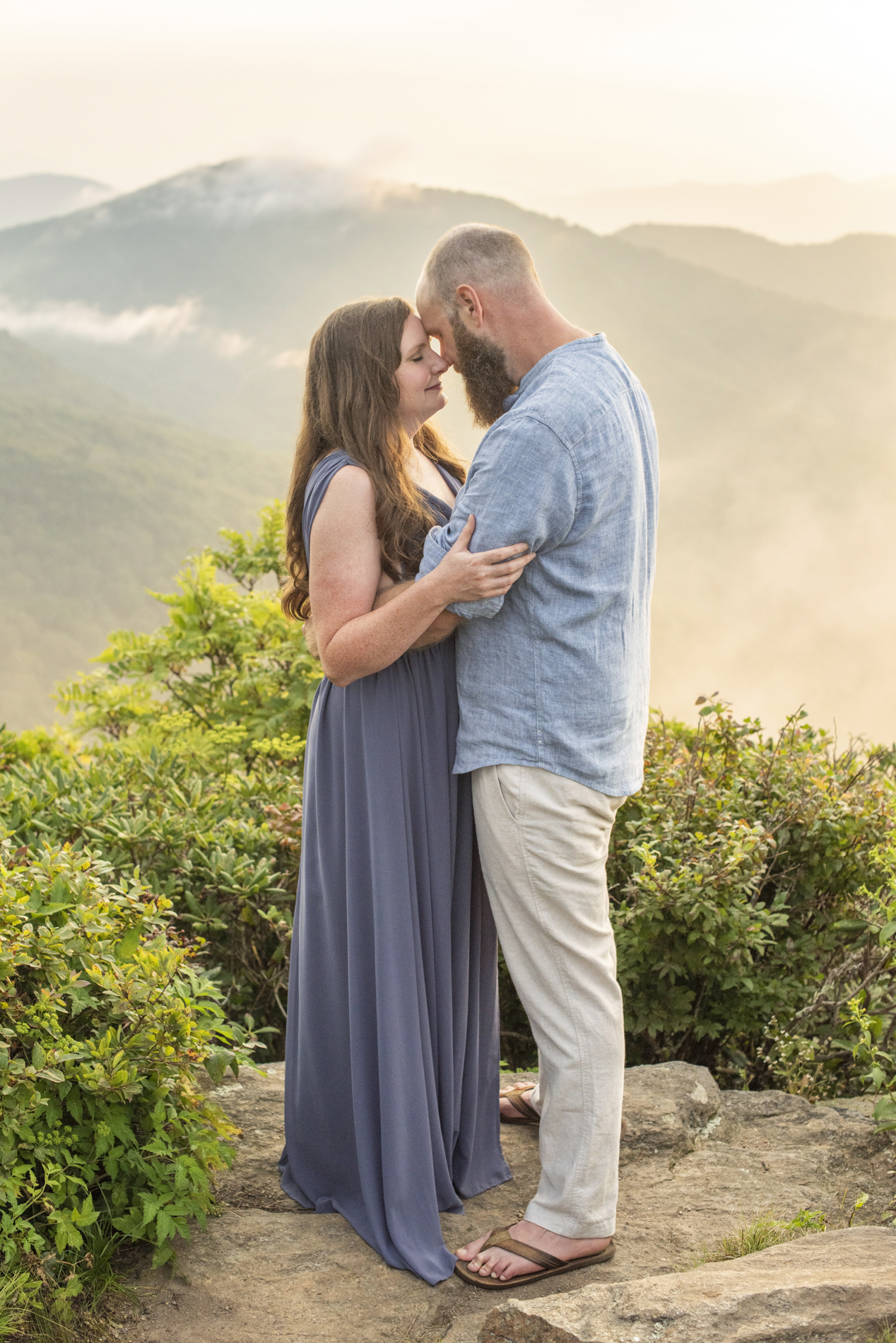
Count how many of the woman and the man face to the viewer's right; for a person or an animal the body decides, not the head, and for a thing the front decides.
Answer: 1

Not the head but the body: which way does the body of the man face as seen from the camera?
to the viewer's left

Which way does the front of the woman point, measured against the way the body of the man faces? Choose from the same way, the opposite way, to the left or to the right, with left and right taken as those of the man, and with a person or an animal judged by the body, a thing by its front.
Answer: the opposite way

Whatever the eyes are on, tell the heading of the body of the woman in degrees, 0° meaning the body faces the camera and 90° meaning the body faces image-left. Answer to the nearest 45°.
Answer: approximately 270°

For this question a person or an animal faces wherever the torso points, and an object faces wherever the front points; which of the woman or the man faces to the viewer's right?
the woman

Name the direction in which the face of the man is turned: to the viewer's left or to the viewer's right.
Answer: to the viewer's left
